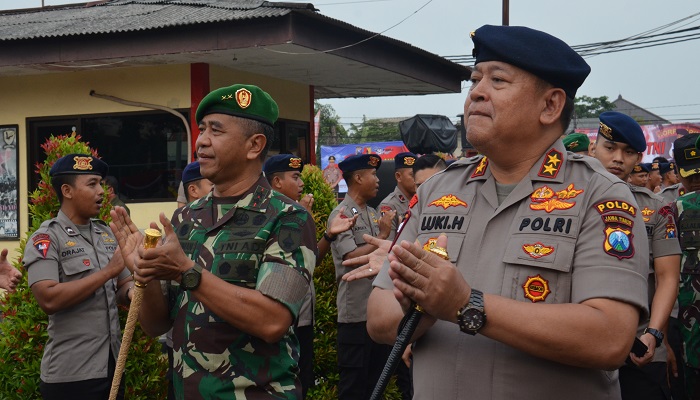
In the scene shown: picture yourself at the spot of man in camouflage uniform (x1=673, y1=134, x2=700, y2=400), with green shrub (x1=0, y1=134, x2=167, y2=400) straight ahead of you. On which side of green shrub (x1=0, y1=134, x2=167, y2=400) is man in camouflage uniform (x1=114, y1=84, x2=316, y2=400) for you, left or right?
left

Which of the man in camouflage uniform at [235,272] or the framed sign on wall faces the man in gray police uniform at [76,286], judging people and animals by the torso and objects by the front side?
the framed sign on wall

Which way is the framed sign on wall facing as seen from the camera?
toward the camera

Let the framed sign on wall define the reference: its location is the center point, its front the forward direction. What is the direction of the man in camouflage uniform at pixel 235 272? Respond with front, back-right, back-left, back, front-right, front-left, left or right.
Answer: front

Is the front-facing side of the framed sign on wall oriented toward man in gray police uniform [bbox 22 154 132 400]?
yes

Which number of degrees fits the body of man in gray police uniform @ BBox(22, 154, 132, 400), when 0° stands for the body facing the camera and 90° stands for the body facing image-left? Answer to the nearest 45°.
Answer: approximately 315°

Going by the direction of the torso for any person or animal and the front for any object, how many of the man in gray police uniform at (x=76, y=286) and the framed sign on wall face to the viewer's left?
0

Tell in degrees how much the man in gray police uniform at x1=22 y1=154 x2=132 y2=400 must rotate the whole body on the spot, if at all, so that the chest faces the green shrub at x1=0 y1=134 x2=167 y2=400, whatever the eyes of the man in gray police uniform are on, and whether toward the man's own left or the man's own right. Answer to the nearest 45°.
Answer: approximately 180°

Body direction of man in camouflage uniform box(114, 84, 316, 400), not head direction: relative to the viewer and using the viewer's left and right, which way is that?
facing the viewer and to the left of the viewer

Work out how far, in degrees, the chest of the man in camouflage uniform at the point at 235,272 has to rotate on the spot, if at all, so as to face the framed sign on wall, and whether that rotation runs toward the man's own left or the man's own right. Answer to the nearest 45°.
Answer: approximately 135° to the man's own right

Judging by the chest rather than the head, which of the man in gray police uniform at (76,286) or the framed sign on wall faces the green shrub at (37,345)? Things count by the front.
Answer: the framed sign on wall

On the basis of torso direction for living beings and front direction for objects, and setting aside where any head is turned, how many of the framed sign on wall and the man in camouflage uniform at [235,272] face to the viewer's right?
0
